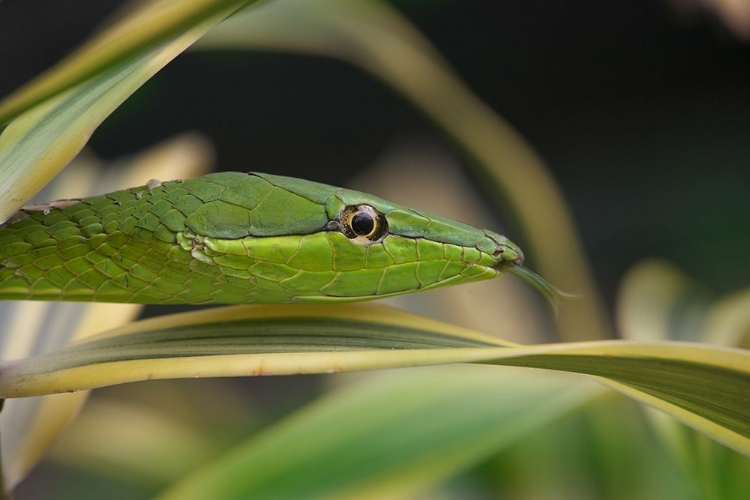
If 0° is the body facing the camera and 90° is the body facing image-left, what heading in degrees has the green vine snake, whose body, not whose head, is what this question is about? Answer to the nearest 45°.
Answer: approximately 270°
